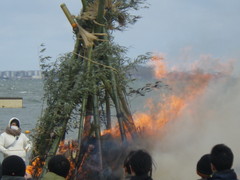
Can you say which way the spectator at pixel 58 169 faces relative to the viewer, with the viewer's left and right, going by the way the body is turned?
facing away from the viewer and to the right of the viewer

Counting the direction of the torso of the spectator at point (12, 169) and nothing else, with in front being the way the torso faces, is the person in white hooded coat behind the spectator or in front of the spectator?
in front

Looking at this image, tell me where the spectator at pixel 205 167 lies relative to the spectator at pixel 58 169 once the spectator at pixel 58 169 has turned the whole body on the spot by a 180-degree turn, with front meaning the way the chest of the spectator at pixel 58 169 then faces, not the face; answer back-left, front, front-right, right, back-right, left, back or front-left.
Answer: back-left

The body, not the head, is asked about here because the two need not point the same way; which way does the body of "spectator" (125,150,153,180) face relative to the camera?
away from the camera

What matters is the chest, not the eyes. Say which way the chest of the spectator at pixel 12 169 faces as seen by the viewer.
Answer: away from the camera

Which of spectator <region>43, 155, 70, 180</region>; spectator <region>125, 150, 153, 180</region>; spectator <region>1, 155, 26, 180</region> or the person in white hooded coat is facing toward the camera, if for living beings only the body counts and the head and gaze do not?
the person in white hooded coat

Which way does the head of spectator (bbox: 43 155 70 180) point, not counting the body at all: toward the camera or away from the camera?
away from the camera

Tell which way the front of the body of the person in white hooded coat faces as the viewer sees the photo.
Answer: toward the camera

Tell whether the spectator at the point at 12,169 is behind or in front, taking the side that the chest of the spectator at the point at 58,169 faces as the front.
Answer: behind

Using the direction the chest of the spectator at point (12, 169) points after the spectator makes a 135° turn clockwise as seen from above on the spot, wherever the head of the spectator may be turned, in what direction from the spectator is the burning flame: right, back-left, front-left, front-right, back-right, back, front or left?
left

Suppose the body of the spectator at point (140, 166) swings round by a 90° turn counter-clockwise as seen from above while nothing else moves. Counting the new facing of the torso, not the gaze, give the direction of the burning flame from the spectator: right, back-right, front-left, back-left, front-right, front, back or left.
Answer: right

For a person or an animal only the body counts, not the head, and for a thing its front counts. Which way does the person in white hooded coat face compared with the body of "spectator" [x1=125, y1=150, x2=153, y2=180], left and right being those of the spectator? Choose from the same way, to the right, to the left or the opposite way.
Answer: the opposite way

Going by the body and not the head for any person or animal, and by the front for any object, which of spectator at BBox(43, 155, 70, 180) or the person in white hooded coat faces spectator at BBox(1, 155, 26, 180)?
the person in white hooded coat

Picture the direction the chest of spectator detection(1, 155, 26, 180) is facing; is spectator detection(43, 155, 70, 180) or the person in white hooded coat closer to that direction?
the person in white hooded coat

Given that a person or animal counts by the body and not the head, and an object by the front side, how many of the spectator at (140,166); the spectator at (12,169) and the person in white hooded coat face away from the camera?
2

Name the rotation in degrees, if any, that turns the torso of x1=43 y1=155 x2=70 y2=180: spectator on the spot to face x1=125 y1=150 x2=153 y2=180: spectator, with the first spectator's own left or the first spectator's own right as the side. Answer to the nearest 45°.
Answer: approximately 90° to the first spectator's own right

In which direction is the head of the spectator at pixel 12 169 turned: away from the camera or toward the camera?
away from the camera

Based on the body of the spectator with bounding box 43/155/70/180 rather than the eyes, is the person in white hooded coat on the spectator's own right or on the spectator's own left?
on the spectator's own left
